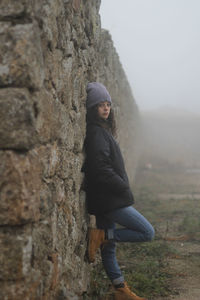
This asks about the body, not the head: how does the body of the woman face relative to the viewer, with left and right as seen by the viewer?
facing to the right of the viewer

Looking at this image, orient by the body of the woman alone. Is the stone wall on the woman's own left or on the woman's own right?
on the woman's own right
